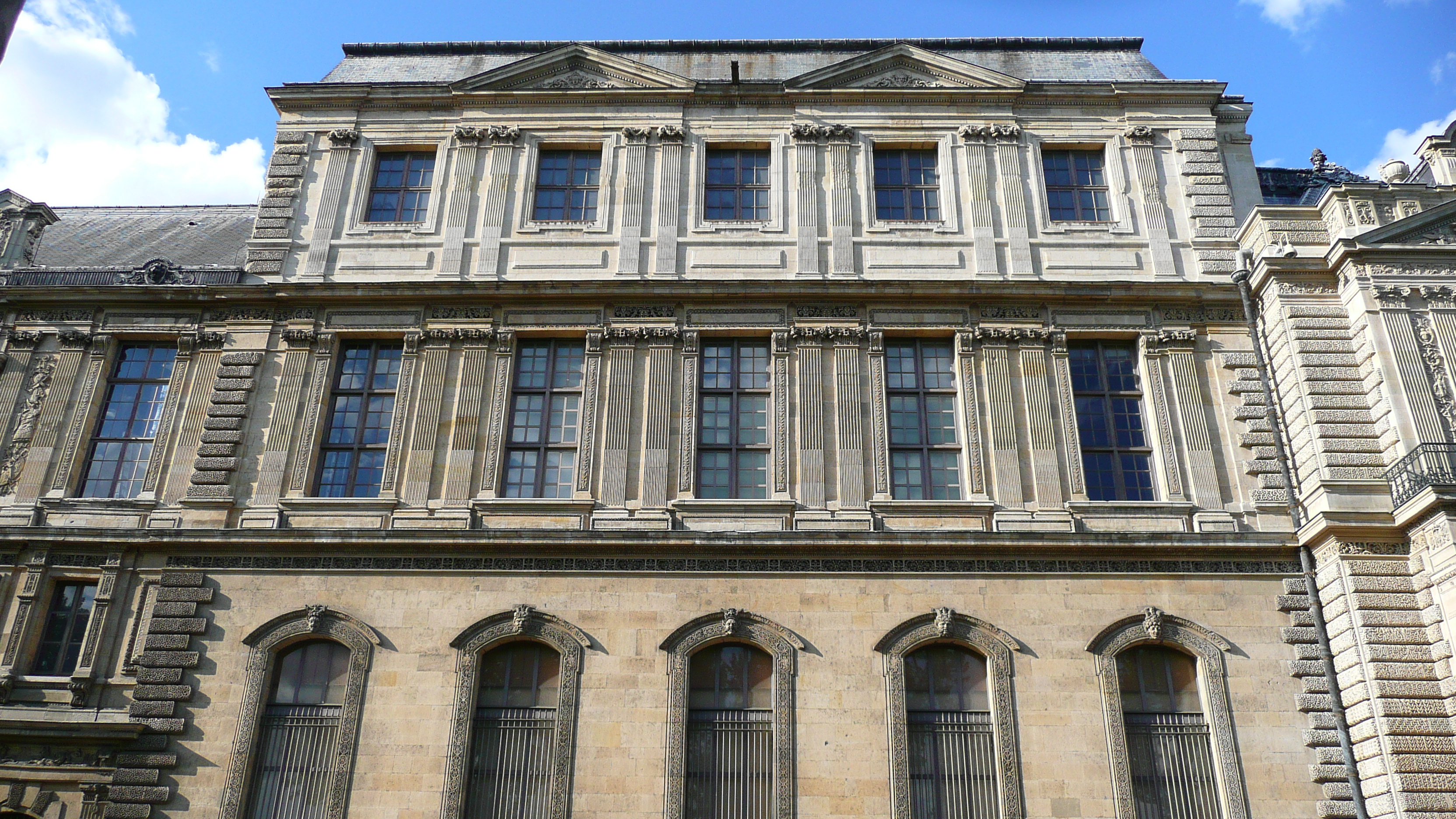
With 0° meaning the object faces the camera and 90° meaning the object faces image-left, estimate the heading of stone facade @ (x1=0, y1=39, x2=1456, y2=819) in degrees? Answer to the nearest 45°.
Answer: approximately 0°
